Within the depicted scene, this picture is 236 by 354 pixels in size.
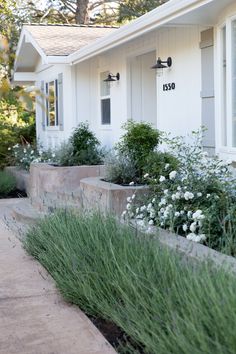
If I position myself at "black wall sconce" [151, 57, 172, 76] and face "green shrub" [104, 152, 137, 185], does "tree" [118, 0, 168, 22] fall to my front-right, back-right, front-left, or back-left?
back-right

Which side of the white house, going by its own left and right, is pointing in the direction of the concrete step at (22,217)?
front

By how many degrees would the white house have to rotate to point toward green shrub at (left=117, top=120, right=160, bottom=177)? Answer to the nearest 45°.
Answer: approximately 45° to its left

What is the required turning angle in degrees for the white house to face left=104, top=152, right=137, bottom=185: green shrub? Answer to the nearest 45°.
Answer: approximately 45° to its left

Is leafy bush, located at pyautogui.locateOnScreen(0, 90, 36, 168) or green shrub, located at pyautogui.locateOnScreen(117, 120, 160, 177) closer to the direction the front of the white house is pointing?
the green shrub

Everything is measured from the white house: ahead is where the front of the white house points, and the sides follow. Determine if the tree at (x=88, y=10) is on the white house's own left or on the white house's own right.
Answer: on the white house's own right

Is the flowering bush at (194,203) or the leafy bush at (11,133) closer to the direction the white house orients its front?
the flowering bush

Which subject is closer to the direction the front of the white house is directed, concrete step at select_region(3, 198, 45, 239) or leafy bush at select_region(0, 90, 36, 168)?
the concrete step

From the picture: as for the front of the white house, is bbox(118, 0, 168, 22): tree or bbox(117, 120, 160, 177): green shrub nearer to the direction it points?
the green shrub

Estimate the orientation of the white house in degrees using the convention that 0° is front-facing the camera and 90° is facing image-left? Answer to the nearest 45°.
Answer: approximately 45°

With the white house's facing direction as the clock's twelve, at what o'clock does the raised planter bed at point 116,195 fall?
The raised planter bed is roughly at 11 o'clock from the white house.

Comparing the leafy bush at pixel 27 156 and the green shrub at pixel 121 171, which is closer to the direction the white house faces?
the green shrub

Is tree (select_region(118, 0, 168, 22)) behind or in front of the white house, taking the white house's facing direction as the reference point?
behind
